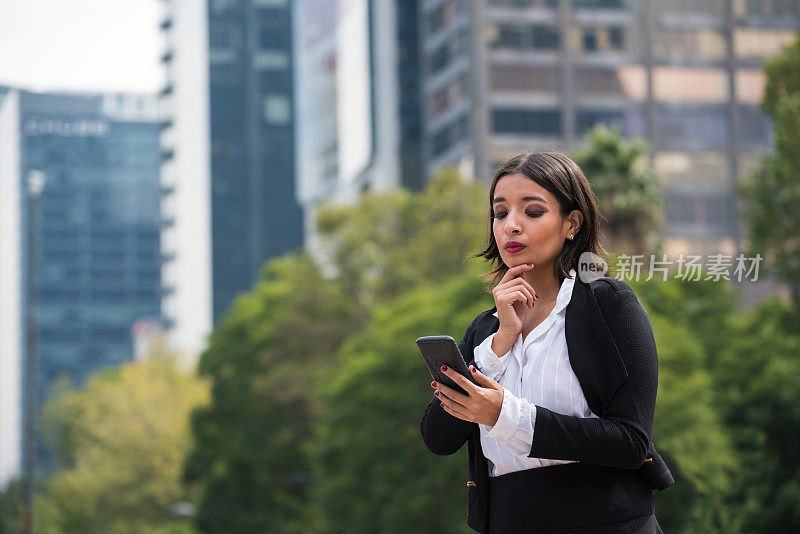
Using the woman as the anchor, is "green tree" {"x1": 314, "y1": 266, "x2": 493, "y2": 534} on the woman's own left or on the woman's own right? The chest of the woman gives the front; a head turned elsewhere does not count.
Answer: on the woman's own right

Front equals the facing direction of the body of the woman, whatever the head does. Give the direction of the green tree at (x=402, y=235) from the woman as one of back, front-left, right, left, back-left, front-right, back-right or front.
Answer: back-right

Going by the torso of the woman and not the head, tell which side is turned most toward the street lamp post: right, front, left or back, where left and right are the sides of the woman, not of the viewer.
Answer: right

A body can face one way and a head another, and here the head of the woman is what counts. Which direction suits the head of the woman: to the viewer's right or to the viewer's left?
to the viewer's left

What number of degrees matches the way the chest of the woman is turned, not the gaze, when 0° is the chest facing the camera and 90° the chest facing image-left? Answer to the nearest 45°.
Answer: approximately 45°

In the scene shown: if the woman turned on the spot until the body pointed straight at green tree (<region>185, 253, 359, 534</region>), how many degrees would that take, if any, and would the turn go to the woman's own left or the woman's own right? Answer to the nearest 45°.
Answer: approximately 135° to the woman's own right

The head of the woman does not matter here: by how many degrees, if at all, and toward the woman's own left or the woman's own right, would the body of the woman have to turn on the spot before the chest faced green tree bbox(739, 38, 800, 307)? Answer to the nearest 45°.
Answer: approximately 135° to the woman's own right

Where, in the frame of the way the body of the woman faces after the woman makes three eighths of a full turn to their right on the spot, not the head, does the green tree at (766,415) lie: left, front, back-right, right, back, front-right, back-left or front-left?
front
